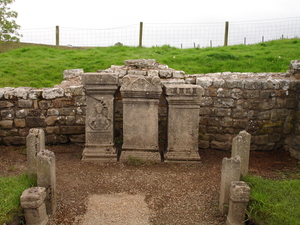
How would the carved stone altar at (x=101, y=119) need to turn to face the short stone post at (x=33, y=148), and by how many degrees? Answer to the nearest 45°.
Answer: approximately 45° to its right

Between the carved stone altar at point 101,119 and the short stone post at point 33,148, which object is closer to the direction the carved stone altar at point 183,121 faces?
the short stone post

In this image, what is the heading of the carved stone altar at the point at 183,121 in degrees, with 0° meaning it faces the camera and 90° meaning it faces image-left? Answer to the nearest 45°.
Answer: approximately 0°

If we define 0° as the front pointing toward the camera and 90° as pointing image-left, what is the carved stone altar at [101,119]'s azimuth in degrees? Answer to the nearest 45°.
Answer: approximately 0°

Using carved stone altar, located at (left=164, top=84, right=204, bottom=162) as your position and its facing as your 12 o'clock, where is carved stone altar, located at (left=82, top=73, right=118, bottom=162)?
carved stone altar, located at (left=82, top=73, right=118, bottom=162) is roughly at 3 o'clock from carved stone altar, located at (left=164, top=84, right=204, bottom=162).

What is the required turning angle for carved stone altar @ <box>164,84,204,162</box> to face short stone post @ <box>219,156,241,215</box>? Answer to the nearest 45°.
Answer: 0° — it already faces it

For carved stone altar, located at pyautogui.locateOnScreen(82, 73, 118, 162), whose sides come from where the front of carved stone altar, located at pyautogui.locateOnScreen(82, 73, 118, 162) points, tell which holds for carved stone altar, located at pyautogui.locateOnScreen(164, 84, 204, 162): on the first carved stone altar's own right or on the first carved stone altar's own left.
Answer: on the first carved stone altar's own left

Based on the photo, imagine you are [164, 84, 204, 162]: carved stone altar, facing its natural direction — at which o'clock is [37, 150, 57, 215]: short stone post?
The short stone post is roughly at 1 o'clock from the carved stone altar.

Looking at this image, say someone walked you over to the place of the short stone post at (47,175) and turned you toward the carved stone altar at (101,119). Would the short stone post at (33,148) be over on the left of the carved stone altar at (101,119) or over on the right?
left

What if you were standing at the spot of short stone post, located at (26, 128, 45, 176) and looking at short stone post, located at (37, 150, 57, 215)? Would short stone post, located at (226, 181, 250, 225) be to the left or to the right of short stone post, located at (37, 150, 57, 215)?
left
